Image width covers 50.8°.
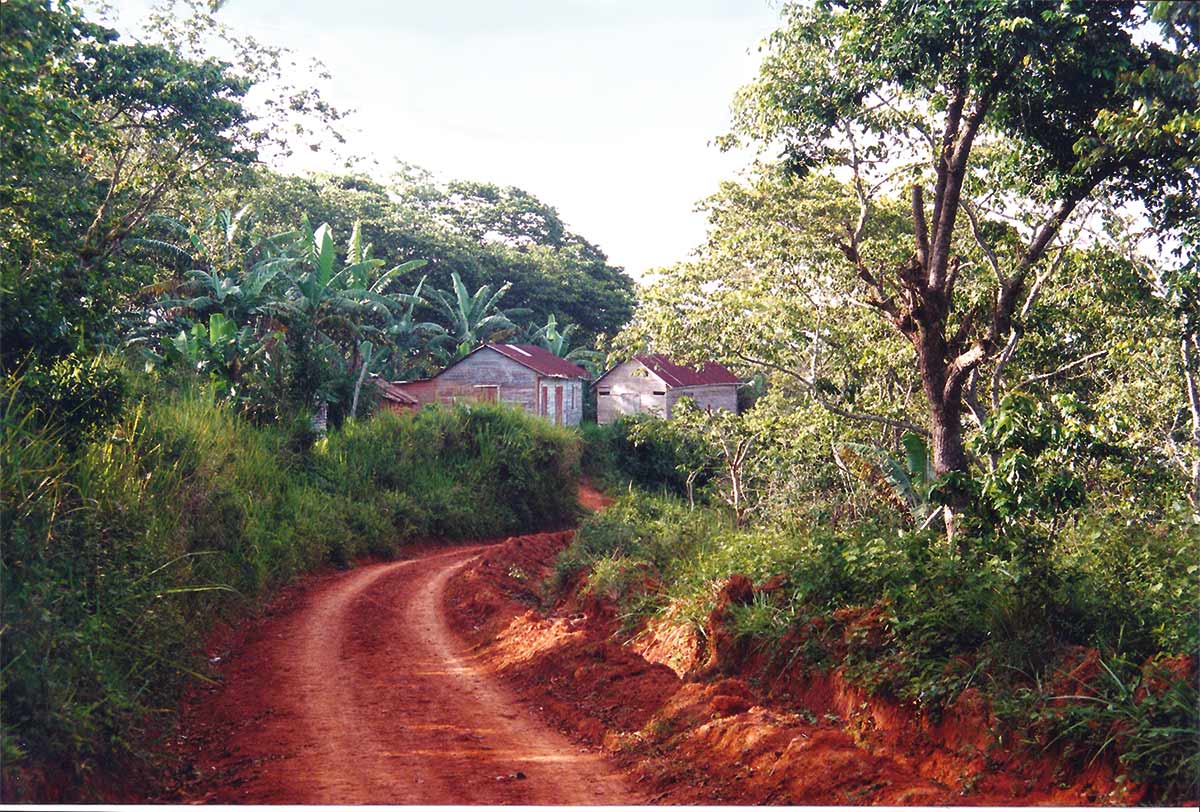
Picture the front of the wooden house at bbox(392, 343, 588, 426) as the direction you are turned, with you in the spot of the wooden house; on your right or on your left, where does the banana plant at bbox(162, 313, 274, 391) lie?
on your right

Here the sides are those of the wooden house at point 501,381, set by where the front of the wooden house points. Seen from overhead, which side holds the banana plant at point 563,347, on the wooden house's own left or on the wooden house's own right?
on the wooden house's own left

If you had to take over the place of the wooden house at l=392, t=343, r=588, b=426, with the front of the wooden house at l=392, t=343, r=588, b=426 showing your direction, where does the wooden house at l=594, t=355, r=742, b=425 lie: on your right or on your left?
on your left

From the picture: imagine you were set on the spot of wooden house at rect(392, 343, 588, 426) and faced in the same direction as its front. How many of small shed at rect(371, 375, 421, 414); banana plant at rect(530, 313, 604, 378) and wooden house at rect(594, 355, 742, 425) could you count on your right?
1

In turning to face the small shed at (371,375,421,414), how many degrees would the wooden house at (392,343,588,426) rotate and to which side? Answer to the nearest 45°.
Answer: approximately 90° to its right

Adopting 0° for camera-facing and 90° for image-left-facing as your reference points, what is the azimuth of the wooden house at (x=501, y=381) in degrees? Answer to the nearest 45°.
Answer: approximately 315°

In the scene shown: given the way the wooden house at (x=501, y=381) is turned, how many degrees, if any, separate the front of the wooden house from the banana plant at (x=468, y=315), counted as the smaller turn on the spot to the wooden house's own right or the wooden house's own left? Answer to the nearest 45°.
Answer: approximately 135° to the wooden house's own left
